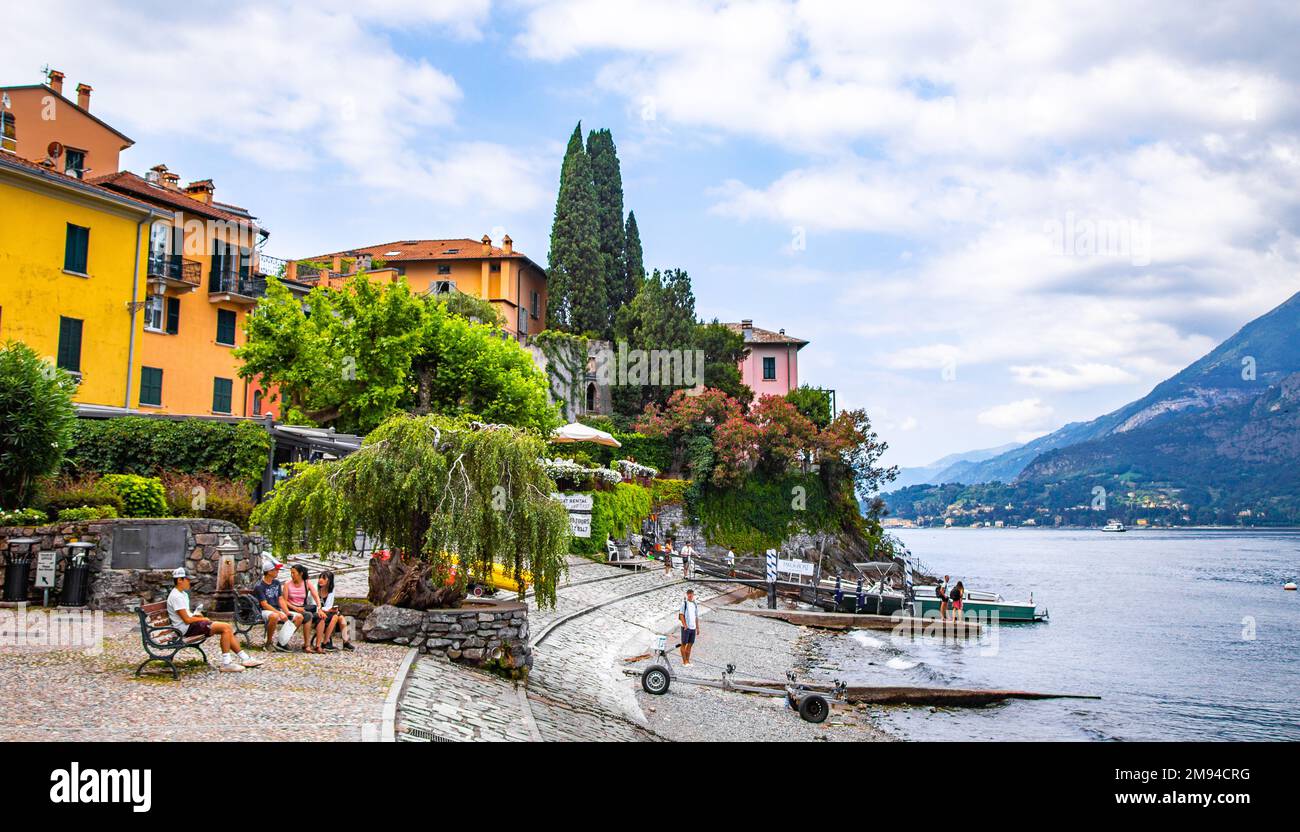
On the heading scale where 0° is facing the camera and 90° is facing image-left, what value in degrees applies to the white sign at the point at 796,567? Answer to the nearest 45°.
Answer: approximately 0°

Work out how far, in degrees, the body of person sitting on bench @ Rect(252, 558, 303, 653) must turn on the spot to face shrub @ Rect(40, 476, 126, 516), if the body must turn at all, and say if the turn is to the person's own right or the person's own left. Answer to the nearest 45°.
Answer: approximately 180°

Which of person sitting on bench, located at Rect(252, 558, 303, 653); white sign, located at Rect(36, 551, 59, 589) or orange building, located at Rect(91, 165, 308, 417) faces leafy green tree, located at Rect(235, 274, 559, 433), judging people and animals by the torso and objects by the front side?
the orange building

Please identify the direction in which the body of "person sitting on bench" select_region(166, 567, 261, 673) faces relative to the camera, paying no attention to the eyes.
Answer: to the viewer's right

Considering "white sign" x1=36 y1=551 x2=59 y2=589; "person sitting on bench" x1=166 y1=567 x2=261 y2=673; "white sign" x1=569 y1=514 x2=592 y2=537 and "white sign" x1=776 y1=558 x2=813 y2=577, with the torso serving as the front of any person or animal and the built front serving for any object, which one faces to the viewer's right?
the person sitting on bench

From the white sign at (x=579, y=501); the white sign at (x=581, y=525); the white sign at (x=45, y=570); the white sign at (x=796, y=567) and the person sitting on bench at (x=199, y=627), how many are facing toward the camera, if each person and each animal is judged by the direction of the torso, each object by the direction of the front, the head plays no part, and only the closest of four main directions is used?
4

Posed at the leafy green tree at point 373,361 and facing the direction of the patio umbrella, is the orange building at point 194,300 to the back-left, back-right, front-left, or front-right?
back-left

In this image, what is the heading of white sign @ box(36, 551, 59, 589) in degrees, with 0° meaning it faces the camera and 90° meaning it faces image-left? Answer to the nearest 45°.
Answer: approximately 0°

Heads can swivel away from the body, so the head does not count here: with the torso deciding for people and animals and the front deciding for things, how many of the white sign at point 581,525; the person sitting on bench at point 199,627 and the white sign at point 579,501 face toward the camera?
2

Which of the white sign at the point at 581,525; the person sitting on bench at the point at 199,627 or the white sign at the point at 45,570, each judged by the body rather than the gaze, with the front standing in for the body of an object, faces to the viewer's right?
the person sitting on bench

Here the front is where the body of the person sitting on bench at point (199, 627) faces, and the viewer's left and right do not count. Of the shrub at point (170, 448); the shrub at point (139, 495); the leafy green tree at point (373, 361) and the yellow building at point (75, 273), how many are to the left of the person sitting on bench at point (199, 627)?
4

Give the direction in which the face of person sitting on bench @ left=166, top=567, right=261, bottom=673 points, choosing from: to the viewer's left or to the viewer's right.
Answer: to the viewer's right
